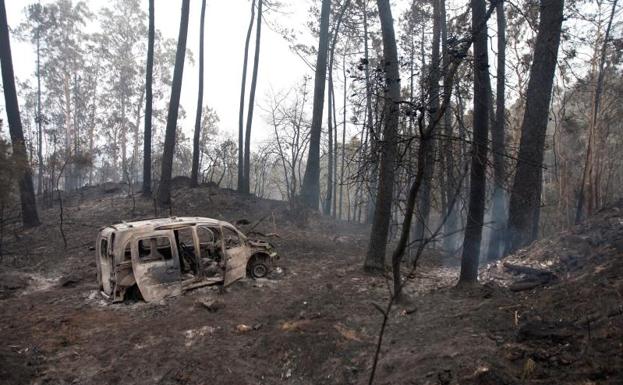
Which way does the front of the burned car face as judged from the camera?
facing away from the viewer and to the right of the viewer
